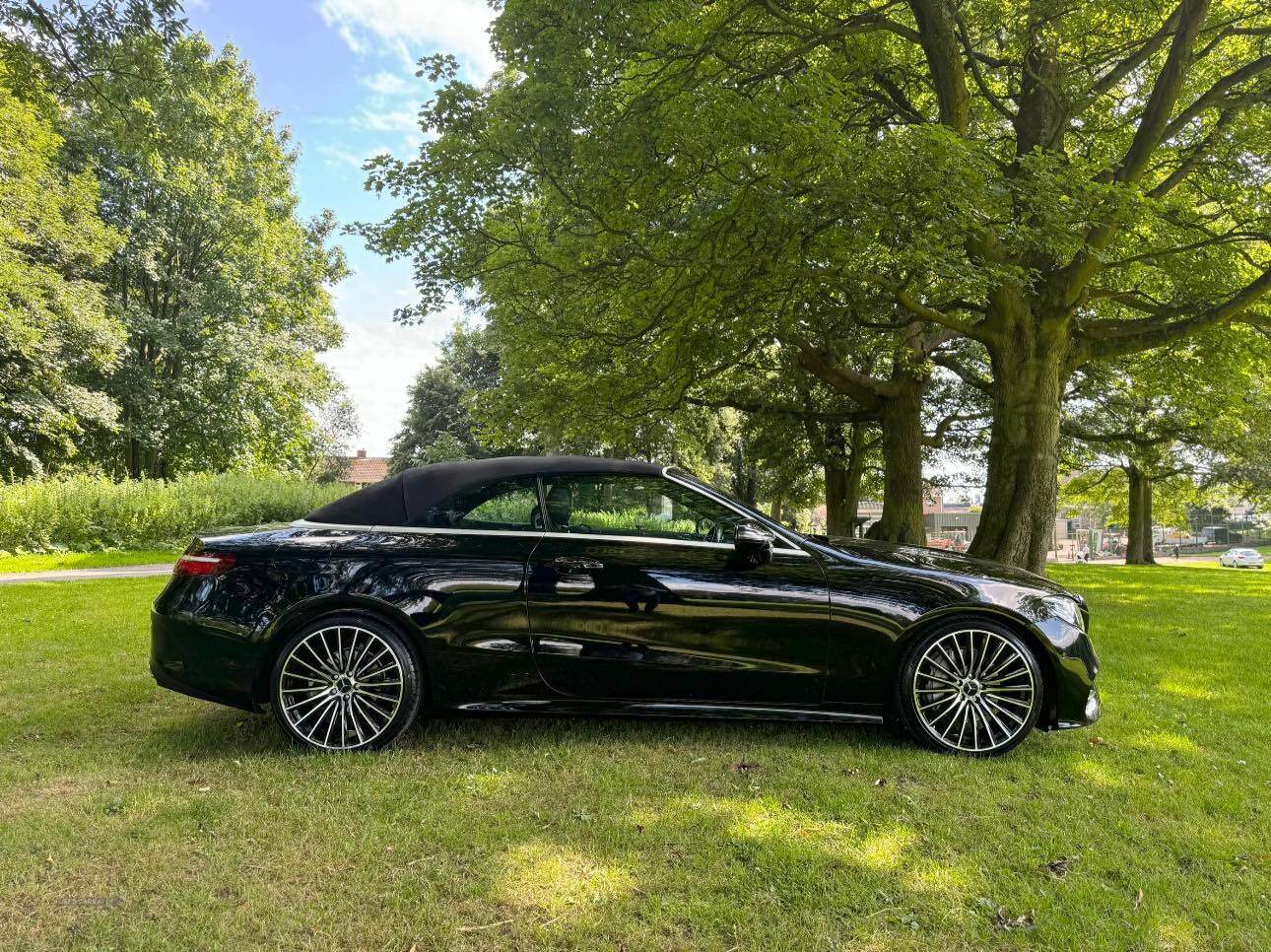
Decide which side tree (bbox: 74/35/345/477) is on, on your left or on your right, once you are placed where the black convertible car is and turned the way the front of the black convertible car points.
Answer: on your left

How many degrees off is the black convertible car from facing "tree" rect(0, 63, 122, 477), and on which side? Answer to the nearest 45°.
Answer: approximately 135° to its left

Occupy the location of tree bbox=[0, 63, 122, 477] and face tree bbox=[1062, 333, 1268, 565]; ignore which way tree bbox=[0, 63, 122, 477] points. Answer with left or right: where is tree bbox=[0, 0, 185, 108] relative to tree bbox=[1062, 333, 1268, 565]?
right

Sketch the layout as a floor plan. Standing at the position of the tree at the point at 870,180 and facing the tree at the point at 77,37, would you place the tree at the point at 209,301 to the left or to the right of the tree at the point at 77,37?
right

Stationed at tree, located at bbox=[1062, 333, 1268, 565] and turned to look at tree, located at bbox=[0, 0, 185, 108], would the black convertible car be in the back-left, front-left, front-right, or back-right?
front-left

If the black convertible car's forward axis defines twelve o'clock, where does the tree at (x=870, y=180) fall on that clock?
The tree is roughly at 10 o'clock from the black convertible car.

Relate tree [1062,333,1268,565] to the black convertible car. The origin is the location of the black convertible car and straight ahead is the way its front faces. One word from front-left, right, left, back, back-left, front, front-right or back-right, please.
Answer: front-left

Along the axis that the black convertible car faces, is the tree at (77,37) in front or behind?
behind

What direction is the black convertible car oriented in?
to the viewer's right
